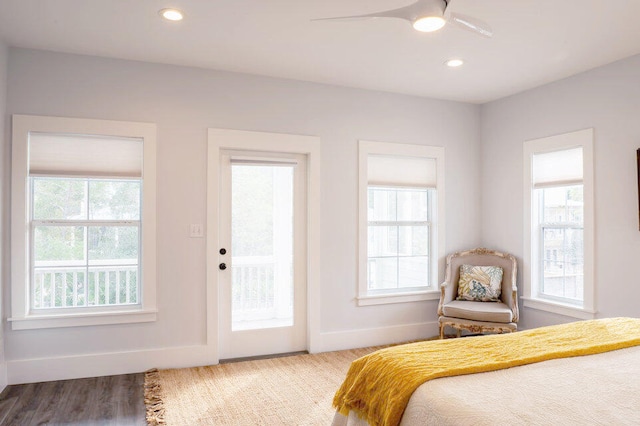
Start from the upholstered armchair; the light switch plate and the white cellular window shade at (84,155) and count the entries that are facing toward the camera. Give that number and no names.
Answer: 3

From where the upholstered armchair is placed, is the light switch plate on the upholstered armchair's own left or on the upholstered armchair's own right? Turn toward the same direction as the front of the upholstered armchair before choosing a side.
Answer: on the upholstered armchair's own right

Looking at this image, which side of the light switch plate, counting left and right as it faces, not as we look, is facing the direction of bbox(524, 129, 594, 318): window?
left

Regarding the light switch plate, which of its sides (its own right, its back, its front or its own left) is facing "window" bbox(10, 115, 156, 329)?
right

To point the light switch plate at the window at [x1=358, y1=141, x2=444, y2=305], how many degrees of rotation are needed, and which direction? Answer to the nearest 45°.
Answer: approximately 90° to its left

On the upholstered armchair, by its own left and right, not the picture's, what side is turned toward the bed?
front

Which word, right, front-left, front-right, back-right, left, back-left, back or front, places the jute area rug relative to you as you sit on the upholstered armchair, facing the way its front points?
front-right

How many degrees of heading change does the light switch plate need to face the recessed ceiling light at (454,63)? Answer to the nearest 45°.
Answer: approximately 90° to its left

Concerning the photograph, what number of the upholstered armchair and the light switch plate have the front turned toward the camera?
2

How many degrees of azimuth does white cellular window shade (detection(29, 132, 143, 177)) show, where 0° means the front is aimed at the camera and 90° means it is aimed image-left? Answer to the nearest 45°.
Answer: approximately 0°

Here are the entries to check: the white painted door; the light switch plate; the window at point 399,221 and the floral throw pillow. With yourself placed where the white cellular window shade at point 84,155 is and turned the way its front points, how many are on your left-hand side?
4

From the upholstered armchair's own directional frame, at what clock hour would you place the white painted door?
The white painted door is roughly at 2 o'clock from the upholstered armchair.

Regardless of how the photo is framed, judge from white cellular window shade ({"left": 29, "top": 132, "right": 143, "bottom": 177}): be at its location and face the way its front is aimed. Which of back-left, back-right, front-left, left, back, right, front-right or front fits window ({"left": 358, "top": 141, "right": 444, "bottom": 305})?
left

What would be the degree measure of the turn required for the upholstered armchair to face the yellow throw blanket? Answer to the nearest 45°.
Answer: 0° — it already faces it

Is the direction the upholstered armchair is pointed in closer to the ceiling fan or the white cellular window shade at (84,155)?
the ceiling fan

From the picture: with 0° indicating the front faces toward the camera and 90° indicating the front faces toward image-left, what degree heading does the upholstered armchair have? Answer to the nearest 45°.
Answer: approximately 0°
